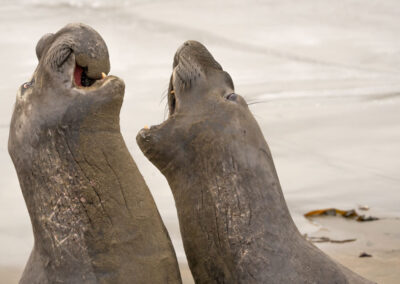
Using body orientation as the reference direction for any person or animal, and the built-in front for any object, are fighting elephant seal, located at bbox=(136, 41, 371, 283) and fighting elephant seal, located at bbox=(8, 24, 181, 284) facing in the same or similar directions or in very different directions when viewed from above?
very different directions

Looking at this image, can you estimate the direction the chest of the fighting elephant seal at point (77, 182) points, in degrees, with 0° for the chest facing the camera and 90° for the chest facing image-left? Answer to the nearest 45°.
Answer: approximately 270°

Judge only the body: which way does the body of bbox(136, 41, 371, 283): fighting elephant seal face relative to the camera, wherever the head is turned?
to the viewer's left

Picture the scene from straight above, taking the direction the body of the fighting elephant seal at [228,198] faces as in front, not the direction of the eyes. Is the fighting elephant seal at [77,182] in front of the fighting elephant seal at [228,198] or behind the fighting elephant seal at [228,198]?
in front

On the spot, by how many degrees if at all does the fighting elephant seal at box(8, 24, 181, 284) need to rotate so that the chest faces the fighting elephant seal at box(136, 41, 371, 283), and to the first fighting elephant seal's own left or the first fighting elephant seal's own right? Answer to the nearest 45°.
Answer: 0° — it already faces it

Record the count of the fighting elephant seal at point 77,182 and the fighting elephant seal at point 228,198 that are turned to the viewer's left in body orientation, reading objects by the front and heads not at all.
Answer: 1
